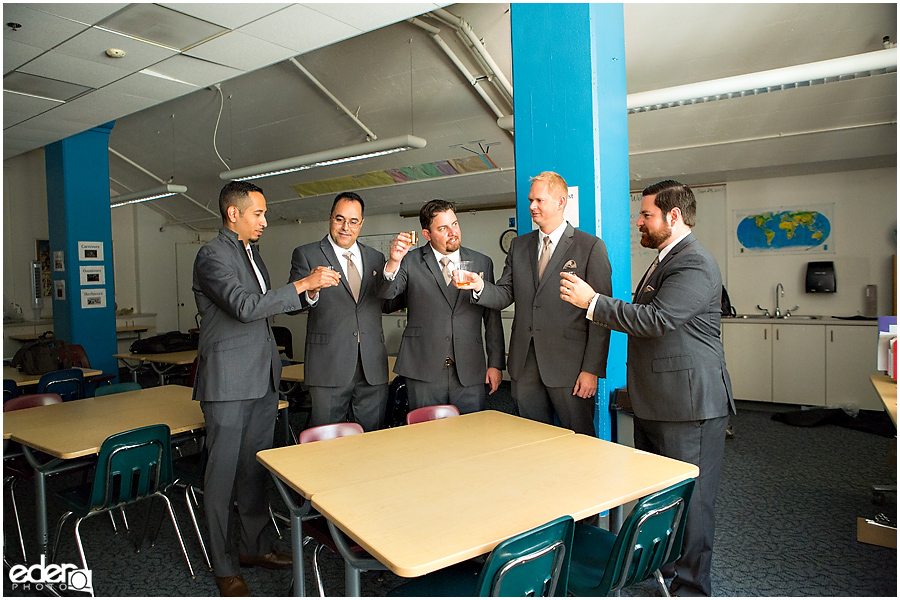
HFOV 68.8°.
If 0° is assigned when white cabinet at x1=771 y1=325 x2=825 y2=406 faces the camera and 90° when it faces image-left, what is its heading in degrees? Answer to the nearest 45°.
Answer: approximately 0°

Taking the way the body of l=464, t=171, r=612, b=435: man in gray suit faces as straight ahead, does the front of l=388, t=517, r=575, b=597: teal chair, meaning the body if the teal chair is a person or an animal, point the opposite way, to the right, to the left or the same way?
to the right

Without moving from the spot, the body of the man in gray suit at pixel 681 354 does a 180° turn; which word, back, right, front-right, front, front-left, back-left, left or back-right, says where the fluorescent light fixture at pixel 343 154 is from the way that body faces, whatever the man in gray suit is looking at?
back-left

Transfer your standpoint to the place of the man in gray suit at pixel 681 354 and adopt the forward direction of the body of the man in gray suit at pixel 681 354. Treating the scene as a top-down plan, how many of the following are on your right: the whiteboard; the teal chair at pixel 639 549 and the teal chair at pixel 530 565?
1

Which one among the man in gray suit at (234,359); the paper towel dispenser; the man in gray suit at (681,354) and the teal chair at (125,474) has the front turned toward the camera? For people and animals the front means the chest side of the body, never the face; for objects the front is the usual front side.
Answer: the paper towel dispenser

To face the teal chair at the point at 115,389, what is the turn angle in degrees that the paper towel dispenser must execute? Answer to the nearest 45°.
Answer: approximately 45° to its right

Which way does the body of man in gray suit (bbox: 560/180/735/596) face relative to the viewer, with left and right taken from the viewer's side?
facing to the left of the viewer

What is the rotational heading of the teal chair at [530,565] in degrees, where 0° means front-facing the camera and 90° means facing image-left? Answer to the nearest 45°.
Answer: approximately 135°

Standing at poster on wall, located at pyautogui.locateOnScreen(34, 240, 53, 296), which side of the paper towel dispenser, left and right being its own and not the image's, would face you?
right

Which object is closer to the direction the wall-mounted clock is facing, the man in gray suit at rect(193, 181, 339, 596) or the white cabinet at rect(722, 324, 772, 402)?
the man in gray suit
